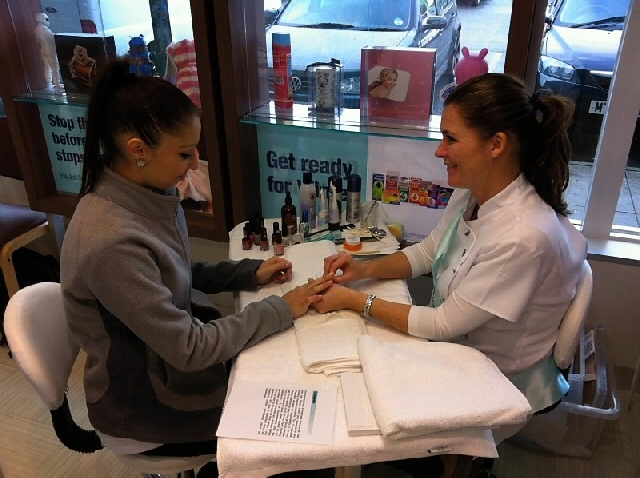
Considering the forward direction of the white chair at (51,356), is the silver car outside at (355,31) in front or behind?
in front

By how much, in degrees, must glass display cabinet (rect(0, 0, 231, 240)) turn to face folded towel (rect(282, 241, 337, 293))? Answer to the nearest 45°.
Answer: approximately 45° to its left

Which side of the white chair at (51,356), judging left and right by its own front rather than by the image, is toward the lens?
right

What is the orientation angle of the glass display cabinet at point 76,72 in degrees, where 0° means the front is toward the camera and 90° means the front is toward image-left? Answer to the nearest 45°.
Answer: approximately 0°

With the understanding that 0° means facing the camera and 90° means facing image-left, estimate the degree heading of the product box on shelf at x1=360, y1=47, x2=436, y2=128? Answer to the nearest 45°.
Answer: approximately 0°

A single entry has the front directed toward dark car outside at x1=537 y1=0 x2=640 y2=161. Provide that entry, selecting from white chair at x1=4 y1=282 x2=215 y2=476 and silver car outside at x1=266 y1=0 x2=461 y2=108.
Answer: the white chair

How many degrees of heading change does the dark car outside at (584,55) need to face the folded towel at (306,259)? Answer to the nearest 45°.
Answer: approximately 45° to its right

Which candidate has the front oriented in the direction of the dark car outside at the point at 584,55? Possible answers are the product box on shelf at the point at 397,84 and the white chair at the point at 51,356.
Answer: the white chair
